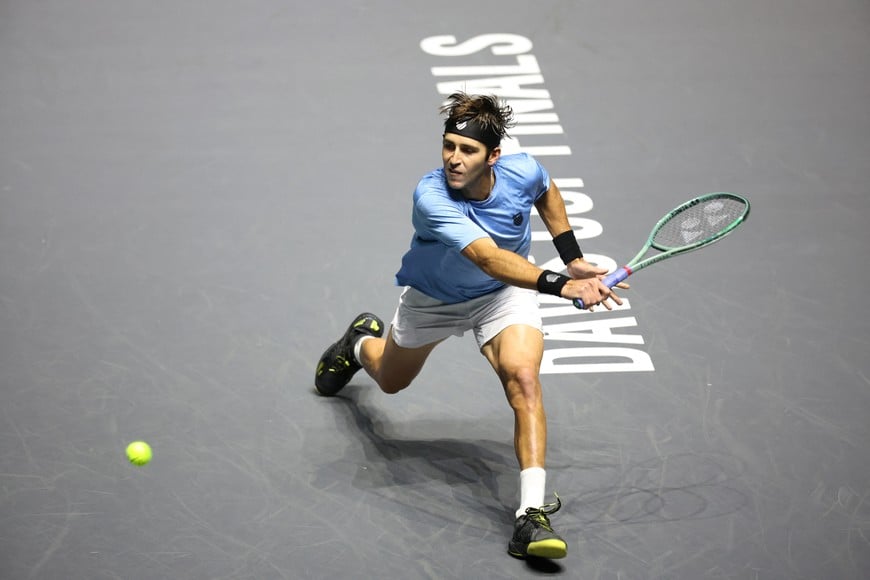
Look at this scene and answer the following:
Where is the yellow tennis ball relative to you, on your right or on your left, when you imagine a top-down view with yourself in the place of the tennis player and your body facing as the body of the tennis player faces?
on your right
